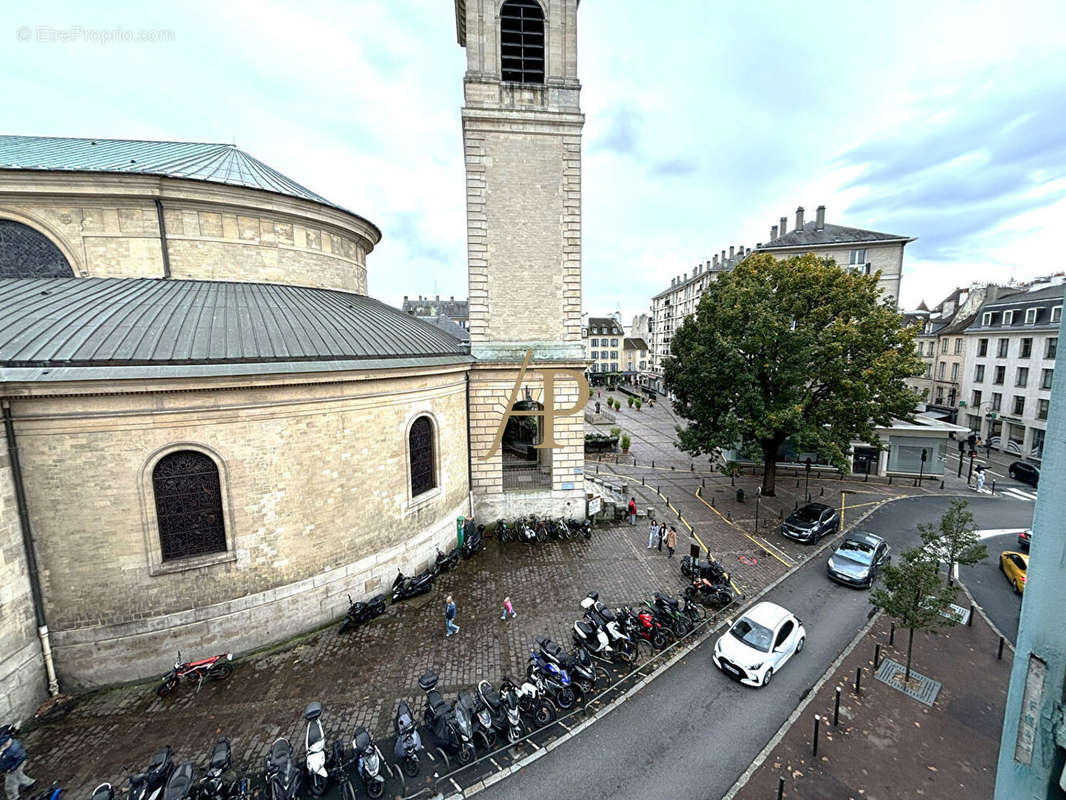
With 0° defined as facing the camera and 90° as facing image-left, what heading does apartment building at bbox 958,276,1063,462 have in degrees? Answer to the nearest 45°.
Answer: approximately 45°

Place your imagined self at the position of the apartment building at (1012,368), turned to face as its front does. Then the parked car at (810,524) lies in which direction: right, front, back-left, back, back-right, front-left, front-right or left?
front-left

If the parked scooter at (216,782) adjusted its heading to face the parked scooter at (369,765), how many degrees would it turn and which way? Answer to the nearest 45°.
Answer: approximately 45° to its left

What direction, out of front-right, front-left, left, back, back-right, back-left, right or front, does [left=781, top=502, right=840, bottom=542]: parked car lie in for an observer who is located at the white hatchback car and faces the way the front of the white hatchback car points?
back-right

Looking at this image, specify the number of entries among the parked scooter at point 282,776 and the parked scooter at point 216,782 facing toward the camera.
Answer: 2

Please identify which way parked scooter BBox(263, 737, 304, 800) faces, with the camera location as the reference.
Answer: facing the viewer

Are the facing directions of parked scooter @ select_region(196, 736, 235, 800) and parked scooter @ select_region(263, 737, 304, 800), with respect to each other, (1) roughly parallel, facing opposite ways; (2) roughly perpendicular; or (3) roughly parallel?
roughly parallel

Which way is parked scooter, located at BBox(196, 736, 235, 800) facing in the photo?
toward the camera

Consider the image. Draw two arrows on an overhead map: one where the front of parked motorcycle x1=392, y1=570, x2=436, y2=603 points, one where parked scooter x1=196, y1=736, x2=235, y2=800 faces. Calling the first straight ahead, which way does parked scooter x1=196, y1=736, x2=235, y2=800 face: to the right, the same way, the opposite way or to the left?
to the left

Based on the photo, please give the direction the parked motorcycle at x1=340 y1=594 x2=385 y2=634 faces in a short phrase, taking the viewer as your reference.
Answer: facing the viewer and to the left of the viewer

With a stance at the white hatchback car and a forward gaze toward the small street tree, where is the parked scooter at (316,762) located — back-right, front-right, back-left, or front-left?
back-right

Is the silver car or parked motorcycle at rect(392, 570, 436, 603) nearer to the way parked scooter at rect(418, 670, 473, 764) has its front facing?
the silver car

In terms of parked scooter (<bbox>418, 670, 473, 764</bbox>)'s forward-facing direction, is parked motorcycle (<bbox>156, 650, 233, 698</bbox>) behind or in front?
behind

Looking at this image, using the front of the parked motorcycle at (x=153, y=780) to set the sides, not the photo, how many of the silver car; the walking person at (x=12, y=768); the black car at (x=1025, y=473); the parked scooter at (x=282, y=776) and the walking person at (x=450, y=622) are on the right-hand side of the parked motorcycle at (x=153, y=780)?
1

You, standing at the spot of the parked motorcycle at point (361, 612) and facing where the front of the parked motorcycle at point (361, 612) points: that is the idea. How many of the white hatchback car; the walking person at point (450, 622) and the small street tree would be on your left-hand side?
3

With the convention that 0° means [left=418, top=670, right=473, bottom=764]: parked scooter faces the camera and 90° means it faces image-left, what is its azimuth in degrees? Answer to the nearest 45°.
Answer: approximately 315°
